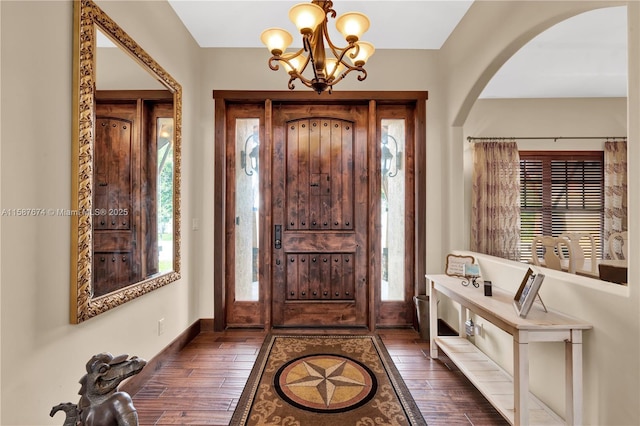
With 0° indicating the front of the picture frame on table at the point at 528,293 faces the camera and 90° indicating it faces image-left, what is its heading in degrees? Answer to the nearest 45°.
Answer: approximately 45°

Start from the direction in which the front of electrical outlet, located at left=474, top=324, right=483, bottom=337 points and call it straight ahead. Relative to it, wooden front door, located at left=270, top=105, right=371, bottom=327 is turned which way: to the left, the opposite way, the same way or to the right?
to the left

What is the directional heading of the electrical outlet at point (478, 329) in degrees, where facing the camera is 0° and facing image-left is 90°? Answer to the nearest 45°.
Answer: approximately 45°

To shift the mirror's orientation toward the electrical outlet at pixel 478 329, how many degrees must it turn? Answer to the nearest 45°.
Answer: approximately 45° to its left

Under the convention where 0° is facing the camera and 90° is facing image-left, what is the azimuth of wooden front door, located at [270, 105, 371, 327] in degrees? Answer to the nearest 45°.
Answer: approximately 0°

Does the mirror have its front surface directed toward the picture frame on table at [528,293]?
yes

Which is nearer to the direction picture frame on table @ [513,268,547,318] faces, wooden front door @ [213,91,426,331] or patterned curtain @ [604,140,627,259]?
the wooden front door

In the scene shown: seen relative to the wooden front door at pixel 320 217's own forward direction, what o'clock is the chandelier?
The chandelier is roughly at 12 o'clock from the wooden front door.
